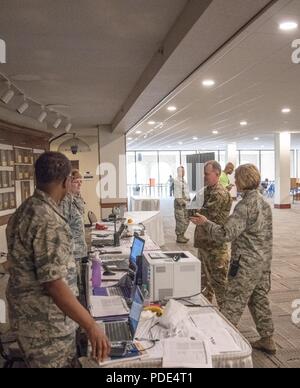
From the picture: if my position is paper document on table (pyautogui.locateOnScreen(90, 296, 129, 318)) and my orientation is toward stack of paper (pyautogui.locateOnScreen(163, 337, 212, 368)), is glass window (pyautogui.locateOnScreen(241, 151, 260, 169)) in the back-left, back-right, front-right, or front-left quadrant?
back-left

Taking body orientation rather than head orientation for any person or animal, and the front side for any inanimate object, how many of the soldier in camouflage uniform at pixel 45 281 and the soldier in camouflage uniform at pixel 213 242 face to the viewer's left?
1

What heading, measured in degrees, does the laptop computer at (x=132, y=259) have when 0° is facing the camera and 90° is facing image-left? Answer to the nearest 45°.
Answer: approximately 90°

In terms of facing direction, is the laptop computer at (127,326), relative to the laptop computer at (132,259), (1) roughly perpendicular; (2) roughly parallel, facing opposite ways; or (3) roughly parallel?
roughly parallel

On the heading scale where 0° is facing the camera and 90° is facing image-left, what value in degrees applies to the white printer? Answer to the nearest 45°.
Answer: approximately 90°

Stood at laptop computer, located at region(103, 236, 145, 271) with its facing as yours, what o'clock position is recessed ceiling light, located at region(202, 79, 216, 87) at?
The recessed ceiling light is roughly at 4 o'clock from the laptop computer.

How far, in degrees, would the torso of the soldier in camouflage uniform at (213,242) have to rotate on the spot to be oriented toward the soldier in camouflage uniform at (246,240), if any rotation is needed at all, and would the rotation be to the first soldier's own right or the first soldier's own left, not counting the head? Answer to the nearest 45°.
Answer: approximately 90° to the first soldier's own left

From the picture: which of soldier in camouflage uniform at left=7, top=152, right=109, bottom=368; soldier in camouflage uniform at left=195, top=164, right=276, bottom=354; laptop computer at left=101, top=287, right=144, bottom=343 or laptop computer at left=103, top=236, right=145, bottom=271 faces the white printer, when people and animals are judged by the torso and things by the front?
soldier in camouflage uniform at left=7, top=152, right=109, bottom=368

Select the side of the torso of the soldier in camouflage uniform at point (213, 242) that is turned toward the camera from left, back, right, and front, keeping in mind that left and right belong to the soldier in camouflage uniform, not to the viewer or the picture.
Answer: left

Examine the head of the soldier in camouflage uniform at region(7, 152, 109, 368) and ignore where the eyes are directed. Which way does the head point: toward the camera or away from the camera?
away from the camera

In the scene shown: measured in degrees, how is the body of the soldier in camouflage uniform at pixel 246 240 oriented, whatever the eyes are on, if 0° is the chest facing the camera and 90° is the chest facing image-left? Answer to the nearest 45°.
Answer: approximately 135°

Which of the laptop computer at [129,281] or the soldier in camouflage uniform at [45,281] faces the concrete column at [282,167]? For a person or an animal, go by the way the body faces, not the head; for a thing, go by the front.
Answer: the soldier in camouflage uniform

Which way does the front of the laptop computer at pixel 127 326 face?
to the viewer's left

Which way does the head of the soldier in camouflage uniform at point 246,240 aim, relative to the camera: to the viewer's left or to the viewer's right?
to the viewer's left

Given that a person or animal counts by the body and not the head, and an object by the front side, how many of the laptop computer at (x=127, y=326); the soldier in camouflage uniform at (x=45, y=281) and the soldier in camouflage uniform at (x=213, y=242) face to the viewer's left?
2

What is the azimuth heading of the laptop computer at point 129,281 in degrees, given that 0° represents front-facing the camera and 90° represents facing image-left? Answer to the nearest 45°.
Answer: approximately 90°

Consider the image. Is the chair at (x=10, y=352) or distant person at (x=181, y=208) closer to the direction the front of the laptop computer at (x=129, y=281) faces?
the chair

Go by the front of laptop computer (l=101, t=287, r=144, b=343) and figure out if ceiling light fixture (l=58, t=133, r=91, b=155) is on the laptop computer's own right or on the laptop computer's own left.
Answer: on the laptop computer's own right
